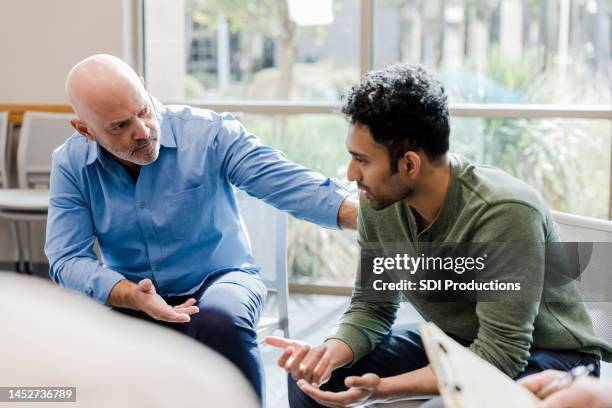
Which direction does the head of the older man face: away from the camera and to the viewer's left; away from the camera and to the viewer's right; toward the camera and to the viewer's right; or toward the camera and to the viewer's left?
toward the camera and to the viewer's right

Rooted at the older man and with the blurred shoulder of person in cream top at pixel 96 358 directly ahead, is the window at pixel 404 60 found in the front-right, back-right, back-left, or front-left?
back-left

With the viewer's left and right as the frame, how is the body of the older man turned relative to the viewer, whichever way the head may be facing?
facing the viewer and to the right of the viewer

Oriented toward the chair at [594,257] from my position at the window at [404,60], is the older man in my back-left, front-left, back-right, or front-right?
front-right

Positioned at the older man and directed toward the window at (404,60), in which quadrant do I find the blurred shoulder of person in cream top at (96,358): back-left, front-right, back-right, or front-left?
back-right

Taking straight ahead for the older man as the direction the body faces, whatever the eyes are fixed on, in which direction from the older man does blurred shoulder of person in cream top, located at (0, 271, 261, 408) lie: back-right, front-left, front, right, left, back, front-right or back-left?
front-right

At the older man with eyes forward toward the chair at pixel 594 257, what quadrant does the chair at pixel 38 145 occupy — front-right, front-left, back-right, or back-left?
back-left

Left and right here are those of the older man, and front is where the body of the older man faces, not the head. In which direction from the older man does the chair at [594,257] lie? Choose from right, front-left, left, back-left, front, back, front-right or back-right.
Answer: front

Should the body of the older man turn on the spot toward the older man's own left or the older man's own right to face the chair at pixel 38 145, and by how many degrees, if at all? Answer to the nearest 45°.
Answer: approximately 135° to the older man's own left
